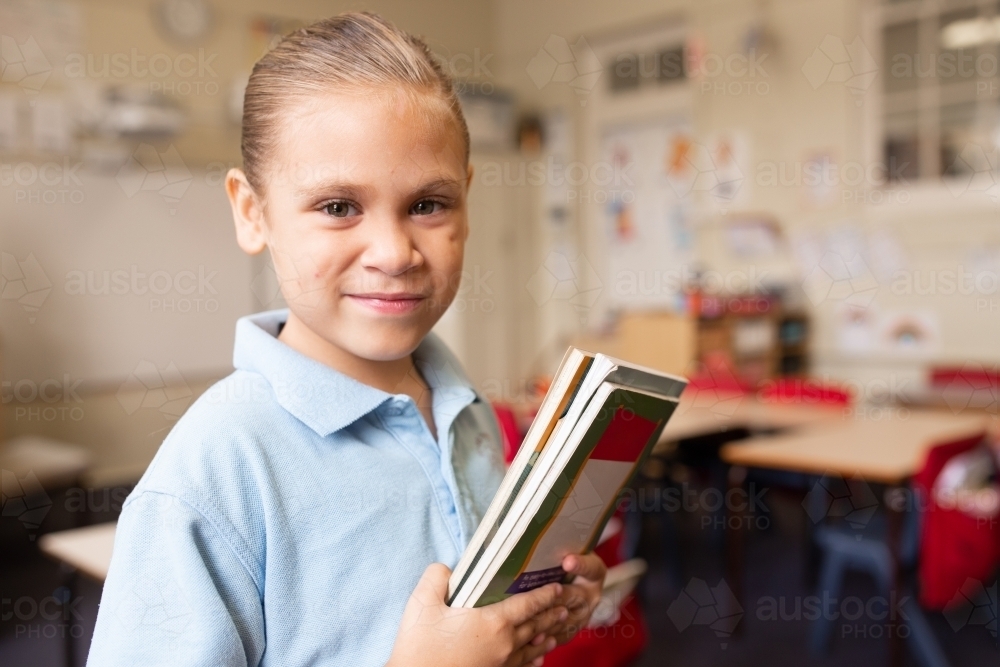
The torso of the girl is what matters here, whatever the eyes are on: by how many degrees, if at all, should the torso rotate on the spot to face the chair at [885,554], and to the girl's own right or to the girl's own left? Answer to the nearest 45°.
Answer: approximately 90° to the girl's own left

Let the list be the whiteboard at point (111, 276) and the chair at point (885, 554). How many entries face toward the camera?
1

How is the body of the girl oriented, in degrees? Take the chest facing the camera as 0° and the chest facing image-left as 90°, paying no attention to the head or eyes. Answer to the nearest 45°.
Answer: approximately 315°

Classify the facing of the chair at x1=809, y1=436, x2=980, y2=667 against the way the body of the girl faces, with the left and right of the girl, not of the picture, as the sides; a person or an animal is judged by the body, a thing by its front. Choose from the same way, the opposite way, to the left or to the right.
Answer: the opposite way

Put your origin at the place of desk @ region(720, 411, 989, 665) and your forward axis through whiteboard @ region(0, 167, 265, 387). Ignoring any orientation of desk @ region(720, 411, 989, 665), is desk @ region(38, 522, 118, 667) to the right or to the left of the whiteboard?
left

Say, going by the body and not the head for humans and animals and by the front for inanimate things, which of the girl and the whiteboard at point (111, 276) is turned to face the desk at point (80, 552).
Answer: the whiteboard

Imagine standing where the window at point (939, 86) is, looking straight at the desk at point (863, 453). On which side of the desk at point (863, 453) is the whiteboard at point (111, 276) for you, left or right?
right

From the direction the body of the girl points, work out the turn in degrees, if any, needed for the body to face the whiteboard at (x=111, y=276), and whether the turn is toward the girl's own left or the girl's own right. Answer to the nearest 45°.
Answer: approximately 135° to the girl's own left

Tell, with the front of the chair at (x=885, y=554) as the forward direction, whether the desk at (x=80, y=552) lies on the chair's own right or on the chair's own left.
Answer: on the chair's own left

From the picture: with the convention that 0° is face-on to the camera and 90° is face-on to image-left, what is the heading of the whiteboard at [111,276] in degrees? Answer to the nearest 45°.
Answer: approximately 0°

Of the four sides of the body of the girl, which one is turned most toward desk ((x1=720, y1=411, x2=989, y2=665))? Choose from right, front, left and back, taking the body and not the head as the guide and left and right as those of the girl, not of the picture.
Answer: left
